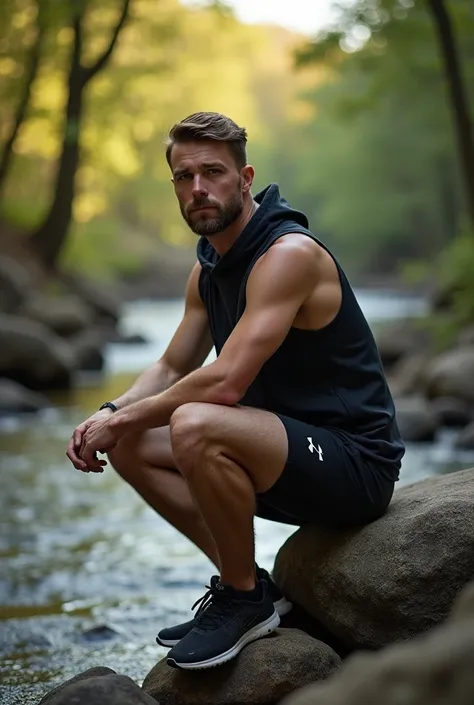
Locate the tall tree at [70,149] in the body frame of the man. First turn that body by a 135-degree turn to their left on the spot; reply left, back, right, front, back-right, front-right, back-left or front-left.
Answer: left

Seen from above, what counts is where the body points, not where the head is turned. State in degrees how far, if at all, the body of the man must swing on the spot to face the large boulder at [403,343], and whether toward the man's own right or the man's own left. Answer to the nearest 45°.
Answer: approximately 135° to the man's own right

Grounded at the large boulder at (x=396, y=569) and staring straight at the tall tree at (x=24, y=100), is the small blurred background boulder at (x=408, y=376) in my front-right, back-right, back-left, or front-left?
front-right

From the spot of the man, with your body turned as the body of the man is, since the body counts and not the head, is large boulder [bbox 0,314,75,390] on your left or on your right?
on your right

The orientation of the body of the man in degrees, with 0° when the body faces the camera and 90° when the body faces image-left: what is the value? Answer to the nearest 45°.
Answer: approximately 45°

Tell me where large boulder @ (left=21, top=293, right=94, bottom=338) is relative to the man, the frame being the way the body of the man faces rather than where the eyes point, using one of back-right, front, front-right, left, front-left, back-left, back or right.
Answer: back-right

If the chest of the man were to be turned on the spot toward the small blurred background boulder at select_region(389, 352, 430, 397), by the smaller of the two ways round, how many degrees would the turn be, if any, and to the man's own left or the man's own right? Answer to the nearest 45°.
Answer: approximately 135° to the man's own right

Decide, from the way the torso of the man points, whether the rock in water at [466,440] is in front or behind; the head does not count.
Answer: behind

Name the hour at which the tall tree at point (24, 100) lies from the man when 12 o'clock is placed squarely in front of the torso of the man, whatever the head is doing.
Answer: The tall tree is roughly at 4 o'clock from the man.

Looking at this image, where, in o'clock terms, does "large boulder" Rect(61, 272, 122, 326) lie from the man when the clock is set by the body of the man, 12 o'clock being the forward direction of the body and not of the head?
The large boulder is roughly at 4 o'clock from the man.
